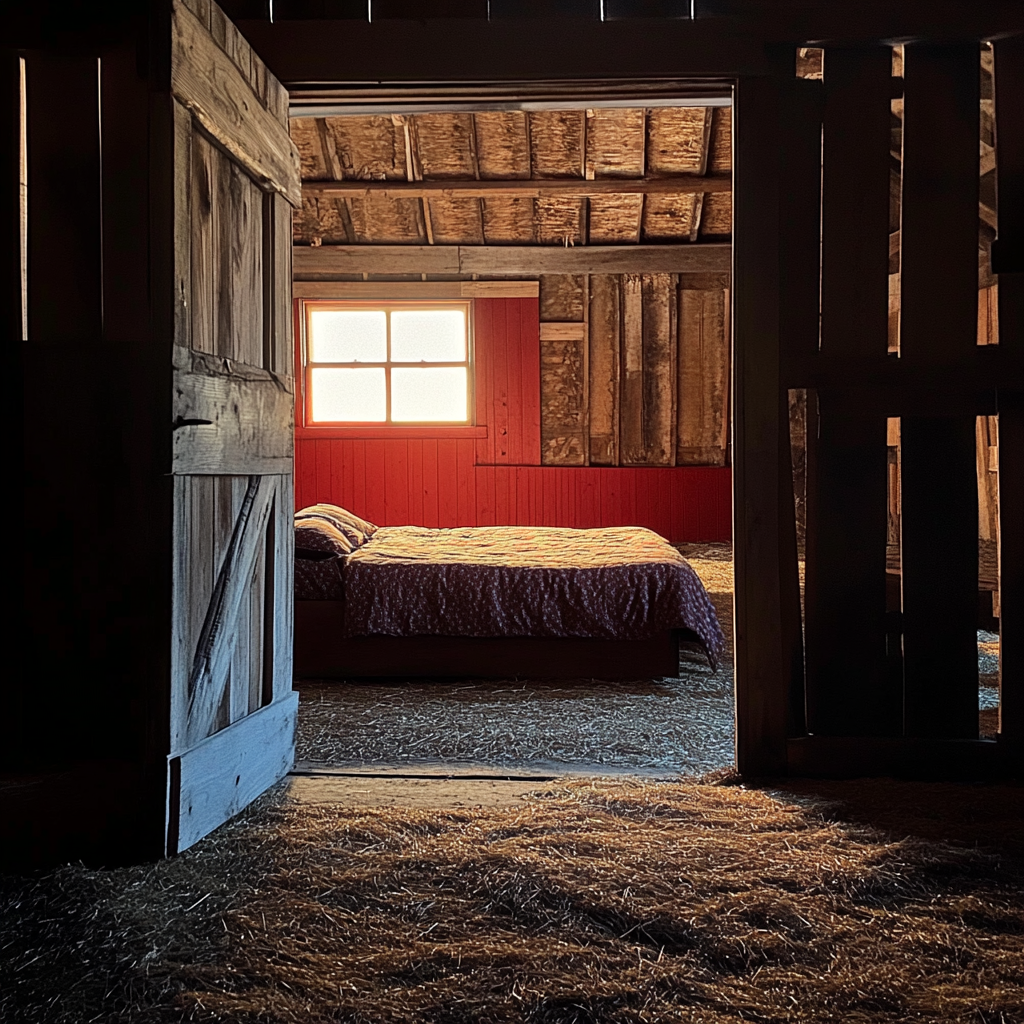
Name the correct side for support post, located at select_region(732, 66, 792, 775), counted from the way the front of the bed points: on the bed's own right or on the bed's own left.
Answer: on the bed's own right

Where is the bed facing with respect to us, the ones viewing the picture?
facing to the right of the viewer

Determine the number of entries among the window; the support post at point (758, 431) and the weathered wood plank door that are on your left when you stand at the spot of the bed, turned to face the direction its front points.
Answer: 1

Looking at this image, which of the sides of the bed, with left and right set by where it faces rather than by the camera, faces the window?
left

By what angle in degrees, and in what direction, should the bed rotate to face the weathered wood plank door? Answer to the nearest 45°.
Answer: approximately 90° to its right

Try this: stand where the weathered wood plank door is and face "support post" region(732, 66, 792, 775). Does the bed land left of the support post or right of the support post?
left
